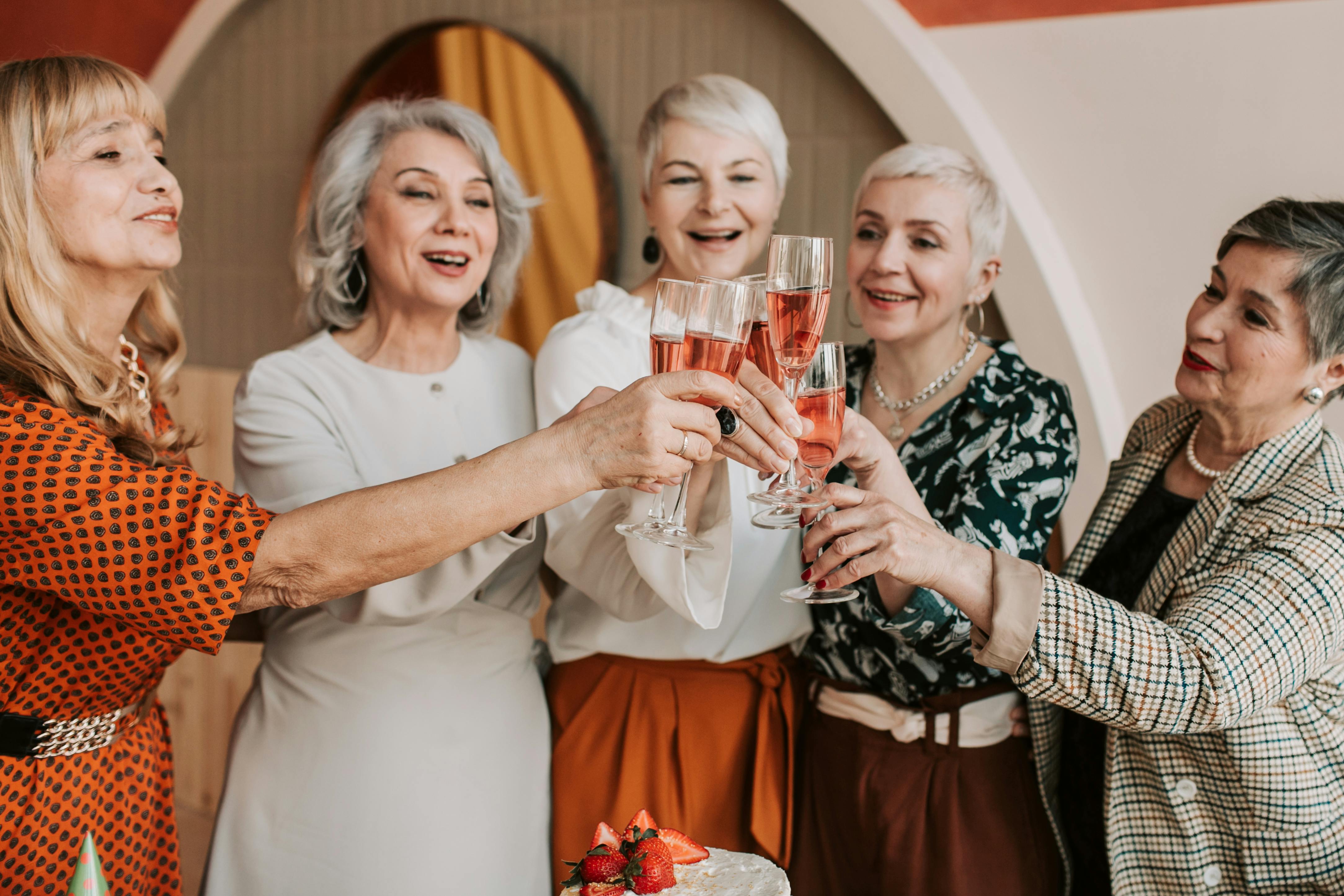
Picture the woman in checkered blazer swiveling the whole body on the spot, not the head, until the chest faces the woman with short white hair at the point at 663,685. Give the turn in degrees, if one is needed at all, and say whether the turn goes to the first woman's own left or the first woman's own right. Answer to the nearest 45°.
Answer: approximately 45° to the first woman's own right

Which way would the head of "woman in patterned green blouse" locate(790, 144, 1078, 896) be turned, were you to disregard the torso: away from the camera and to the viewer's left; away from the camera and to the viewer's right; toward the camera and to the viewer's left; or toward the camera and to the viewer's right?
toward the camera and to the viewer's left

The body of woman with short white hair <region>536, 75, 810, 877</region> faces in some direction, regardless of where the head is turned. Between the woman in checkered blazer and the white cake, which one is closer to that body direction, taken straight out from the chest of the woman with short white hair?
the white cake

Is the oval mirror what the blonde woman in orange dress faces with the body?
no

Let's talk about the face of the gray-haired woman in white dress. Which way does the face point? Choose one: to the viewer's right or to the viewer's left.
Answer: to the viewer's right

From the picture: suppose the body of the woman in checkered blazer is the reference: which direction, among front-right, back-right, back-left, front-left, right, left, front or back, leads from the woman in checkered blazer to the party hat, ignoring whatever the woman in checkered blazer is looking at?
front

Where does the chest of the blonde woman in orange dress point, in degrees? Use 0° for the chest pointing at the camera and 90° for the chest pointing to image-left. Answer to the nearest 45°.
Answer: approximately 315°

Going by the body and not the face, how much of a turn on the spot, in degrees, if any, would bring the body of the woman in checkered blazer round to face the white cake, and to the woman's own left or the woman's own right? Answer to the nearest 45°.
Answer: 0° — they already face it

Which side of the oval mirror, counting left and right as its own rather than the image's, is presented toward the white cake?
front

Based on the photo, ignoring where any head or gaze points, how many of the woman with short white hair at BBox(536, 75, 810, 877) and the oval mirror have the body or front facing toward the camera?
2

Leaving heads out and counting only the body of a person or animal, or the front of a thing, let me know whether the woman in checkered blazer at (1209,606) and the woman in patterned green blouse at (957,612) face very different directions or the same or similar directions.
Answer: same or similar directions

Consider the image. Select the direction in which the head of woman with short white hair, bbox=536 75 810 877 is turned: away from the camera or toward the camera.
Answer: toward the camera

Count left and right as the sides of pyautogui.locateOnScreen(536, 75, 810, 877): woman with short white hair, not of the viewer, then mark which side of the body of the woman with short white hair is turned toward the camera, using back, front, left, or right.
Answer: front

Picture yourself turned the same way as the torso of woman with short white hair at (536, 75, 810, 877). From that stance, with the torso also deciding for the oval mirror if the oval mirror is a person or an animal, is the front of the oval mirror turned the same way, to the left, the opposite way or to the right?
the same way

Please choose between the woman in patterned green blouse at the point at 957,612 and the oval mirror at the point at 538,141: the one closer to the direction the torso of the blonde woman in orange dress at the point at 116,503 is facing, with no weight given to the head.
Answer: the woman in patterned green blouse

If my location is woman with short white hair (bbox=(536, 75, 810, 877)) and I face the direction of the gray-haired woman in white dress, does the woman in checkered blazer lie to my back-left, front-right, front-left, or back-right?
back-left

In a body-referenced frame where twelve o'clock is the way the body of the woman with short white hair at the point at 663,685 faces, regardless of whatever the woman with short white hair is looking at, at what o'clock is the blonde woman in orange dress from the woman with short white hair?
The blonde woman in orange dress is roughly at 2 o'clock from the woman with short white hair.

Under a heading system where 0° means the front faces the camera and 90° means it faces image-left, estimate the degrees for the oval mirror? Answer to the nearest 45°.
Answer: approximately 0°
